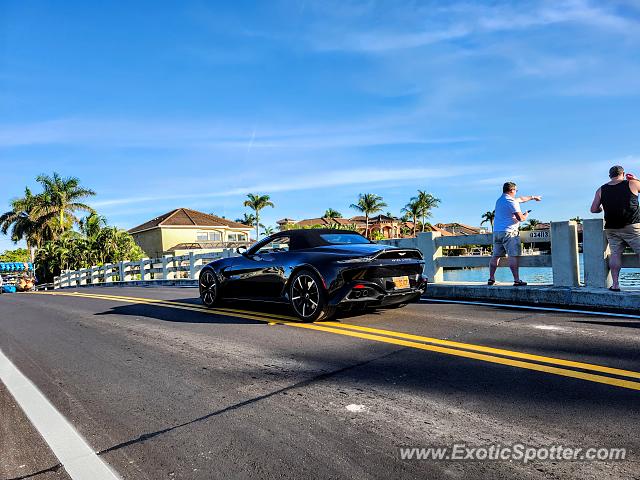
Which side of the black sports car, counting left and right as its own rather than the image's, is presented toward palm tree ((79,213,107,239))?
front

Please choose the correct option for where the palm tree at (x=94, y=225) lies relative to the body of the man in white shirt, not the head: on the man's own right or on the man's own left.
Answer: on the man's own left

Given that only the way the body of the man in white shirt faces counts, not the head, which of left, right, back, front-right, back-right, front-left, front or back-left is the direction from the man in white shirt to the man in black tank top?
right

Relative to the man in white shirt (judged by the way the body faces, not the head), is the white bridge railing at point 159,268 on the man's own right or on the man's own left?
on the man's own left

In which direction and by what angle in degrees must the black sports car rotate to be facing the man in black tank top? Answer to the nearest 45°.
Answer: approximately 135° to its right

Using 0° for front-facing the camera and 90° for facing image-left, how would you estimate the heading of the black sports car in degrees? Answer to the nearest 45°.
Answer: approximately 135°

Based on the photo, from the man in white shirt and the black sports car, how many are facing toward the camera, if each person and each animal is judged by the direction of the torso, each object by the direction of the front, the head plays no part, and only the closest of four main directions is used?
0

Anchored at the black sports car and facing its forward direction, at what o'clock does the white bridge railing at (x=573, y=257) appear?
The white bridge railing is roughly at 4 o'clock from the black sports car.

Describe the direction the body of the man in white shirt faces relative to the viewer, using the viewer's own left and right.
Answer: facing away from the viewer and to the right of the viewer
